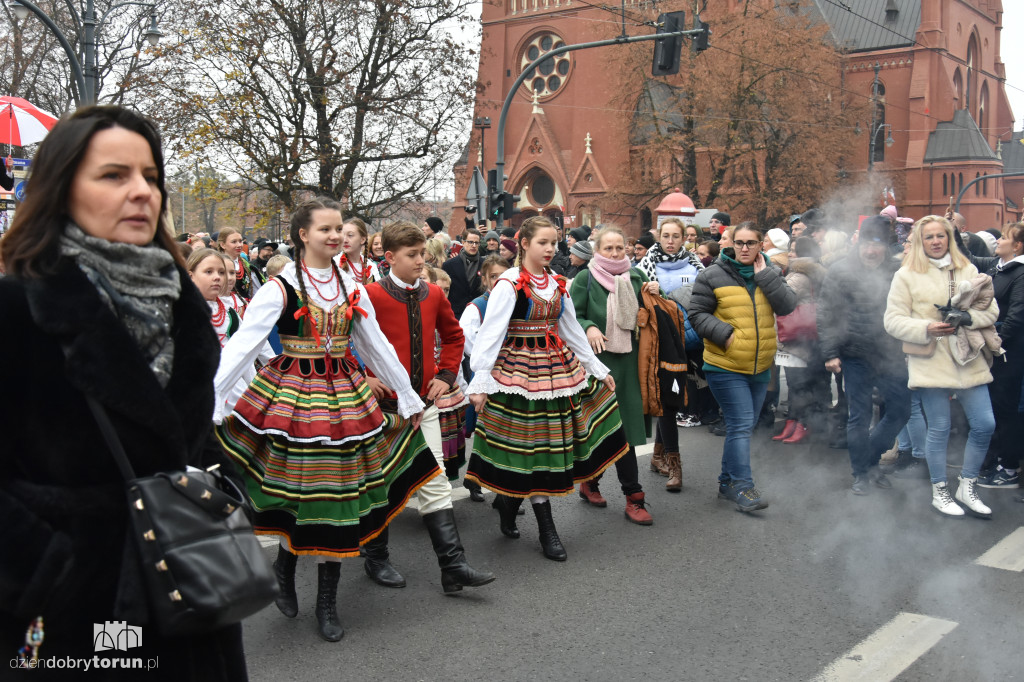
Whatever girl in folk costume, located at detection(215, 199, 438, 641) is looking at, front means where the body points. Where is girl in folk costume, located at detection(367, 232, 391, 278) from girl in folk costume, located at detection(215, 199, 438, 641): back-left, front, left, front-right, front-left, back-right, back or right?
back-left

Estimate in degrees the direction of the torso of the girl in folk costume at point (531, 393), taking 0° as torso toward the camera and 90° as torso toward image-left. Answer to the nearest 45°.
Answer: approximately 315°

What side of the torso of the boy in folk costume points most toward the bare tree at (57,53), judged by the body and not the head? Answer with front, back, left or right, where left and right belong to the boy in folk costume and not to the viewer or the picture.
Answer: back

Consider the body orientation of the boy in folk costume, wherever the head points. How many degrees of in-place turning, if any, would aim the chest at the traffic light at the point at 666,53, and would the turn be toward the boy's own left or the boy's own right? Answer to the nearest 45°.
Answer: approximately 135° to the boy's own left

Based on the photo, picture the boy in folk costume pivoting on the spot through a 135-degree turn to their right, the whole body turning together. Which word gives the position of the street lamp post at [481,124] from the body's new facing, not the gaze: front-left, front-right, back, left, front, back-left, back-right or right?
right

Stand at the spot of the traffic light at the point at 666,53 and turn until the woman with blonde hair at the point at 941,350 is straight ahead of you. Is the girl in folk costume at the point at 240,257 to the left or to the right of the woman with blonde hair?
right

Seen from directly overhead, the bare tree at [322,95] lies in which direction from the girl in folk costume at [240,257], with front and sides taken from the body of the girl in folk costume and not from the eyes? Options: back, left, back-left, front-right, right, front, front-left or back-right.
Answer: back-left

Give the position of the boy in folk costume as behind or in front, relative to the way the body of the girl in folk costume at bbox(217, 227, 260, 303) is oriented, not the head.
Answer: in front
